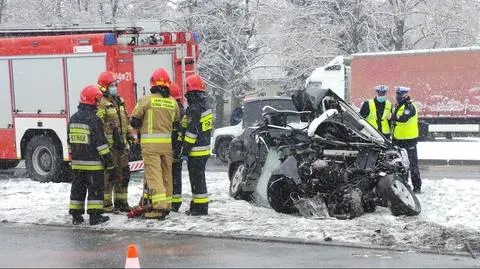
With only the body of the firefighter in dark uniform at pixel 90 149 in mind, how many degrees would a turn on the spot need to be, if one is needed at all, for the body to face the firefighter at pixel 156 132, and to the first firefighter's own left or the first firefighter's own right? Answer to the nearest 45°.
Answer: approximately 45° to the first firefighter's own right

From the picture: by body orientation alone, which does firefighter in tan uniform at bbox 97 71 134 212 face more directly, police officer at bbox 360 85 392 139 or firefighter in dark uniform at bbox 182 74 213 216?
the firefighter in dark uniform

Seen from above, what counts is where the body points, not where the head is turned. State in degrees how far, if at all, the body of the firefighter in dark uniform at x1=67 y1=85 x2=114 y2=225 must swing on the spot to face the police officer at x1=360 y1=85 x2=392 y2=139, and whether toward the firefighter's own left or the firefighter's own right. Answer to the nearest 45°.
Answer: approximately 45° to the firefighter's own right

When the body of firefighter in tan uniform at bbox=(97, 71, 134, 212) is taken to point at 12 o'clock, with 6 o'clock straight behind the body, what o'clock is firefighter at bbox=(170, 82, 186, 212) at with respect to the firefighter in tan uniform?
The firefighter is roughly at 11 o'clock from the firefighter in tan uniform.

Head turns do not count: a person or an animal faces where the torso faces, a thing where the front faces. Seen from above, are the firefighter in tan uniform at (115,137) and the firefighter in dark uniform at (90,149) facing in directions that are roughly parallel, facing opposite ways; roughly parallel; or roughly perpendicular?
roughly perpendicular

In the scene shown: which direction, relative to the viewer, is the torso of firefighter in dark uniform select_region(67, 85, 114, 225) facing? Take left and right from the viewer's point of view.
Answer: facing away from the viewer and to the right of the viewer

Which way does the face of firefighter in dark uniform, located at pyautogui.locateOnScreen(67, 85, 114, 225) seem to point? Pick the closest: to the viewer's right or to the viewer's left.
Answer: to the viewer's right

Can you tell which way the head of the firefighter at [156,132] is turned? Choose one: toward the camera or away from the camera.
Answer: away from the camera

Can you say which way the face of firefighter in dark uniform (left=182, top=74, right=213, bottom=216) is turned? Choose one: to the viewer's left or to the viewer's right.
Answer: to the viewer's left
